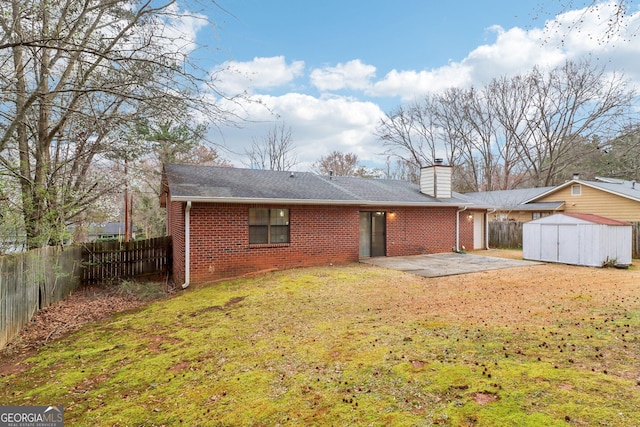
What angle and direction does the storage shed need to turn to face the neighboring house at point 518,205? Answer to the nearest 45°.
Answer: approximately 135° to its right

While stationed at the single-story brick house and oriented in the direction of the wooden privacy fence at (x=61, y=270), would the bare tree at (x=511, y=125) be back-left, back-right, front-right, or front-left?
back-right

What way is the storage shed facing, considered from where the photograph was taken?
facing the viewer and to the left of the viewer

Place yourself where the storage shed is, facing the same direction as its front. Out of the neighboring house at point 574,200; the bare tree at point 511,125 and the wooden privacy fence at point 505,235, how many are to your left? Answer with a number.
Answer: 0

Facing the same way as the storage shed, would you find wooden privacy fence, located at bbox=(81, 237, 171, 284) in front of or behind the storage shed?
in front

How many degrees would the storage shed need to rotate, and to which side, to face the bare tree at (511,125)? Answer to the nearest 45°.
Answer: approximately 135° to its right

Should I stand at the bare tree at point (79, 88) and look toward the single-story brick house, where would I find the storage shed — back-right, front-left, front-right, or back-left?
front-right

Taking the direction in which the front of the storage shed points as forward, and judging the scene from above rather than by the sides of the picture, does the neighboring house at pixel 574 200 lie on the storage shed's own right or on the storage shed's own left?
on the storage shed's own right

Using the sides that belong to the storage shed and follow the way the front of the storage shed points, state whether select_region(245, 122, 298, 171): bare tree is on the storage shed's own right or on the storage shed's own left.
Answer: on the storage shed's own right

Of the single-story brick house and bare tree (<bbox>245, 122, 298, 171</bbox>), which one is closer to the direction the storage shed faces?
the single-story brick house
